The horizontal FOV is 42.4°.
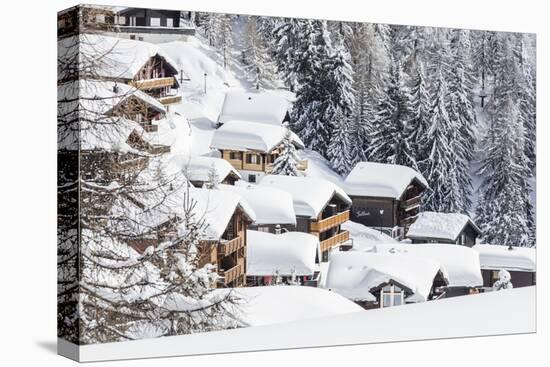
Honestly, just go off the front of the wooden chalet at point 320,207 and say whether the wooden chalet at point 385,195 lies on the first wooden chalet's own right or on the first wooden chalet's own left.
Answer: on the first wooden chalet's own left

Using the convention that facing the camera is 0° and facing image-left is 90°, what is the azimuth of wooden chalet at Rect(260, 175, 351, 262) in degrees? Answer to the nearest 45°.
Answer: approximately 315°
